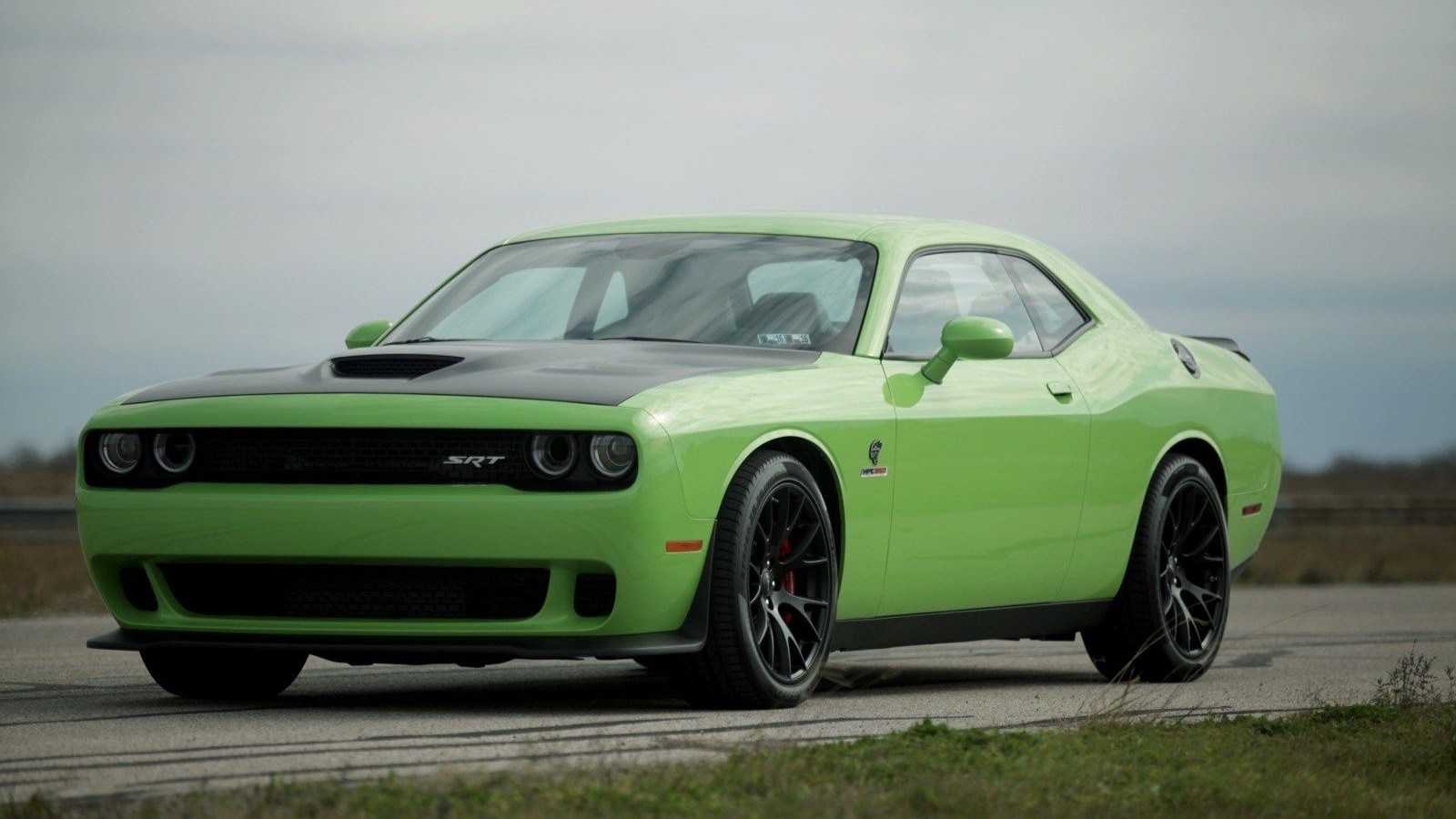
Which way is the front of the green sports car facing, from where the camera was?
facing the viewer and to the left of the viewer
